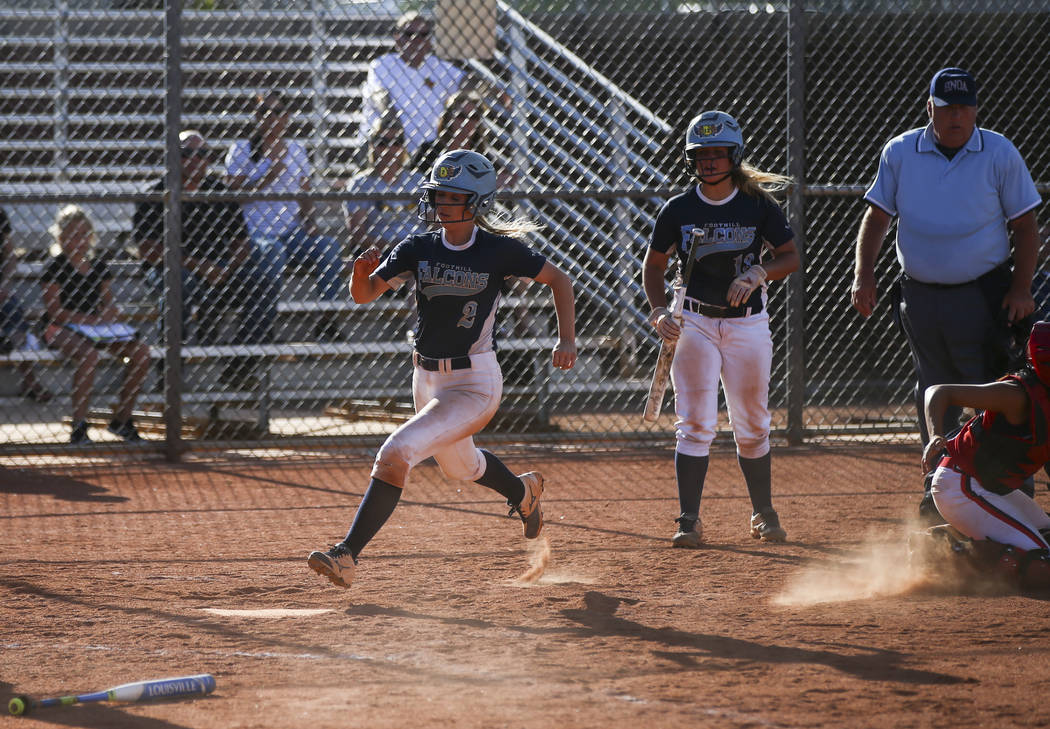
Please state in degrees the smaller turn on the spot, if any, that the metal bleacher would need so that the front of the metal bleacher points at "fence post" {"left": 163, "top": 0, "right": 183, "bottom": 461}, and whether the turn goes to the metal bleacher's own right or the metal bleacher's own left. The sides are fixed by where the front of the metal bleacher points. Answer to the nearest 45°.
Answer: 0° — it already faces it

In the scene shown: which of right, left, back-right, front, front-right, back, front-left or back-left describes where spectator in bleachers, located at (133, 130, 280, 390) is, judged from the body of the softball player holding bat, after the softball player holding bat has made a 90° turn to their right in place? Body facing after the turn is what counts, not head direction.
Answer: front-right

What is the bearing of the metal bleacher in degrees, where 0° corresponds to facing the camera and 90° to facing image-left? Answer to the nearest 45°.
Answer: approximately 0°

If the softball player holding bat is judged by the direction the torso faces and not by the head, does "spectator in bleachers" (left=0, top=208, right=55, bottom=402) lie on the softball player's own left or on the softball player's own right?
on the softball player's own right

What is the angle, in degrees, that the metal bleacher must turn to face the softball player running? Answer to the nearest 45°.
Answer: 0° — it already faces them

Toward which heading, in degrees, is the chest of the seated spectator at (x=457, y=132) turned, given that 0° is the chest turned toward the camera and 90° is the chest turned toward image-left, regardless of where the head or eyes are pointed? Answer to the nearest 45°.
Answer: approximately 0°

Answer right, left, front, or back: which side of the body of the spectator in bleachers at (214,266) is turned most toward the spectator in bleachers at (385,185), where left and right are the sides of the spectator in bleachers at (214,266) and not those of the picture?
left

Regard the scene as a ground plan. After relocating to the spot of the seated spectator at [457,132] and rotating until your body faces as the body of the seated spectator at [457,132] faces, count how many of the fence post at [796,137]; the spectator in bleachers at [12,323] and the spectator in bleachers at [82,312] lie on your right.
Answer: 2

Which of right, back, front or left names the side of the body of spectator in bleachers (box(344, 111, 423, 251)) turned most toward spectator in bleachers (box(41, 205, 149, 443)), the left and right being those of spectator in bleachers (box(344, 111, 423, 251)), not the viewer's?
right
